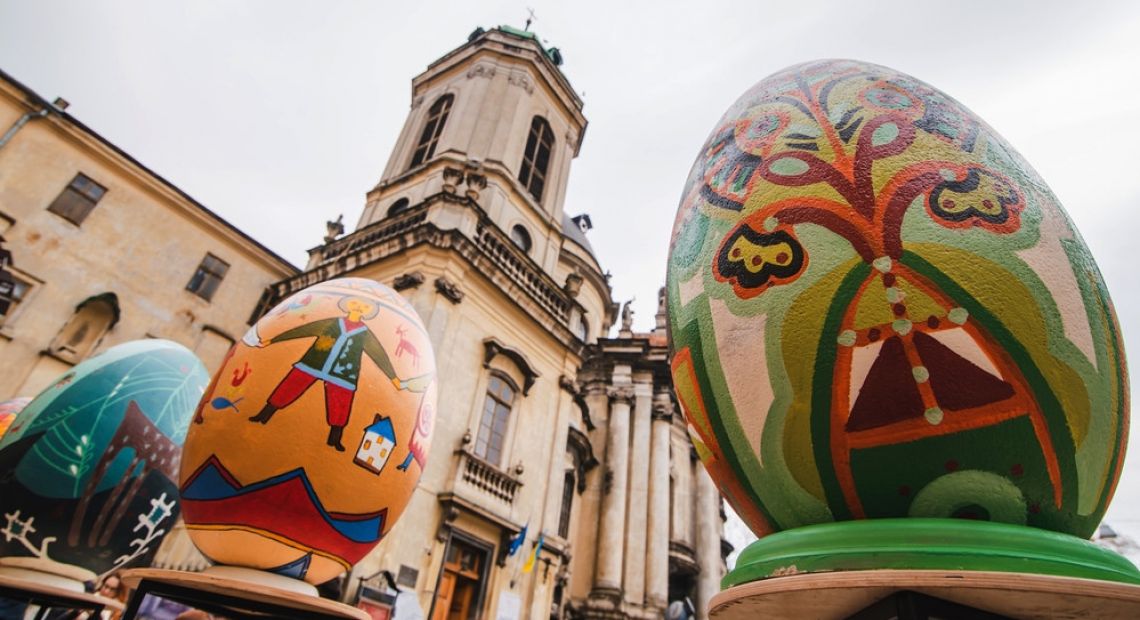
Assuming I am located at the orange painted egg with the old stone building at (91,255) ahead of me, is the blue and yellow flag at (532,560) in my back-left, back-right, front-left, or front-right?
front-right

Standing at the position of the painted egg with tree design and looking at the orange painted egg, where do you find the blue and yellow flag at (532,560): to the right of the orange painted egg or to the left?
right

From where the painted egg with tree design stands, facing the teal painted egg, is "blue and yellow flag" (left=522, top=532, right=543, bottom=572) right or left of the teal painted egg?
right

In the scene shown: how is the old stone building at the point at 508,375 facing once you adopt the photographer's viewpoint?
facing the viewer and to the right of the viewer

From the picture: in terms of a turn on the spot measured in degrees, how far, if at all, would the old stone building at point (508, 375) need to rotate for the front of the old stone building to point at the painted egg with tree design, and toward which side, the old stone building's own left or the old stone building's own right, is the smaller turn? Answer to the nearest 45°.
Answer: approximately 45° to the old stone building's own right
